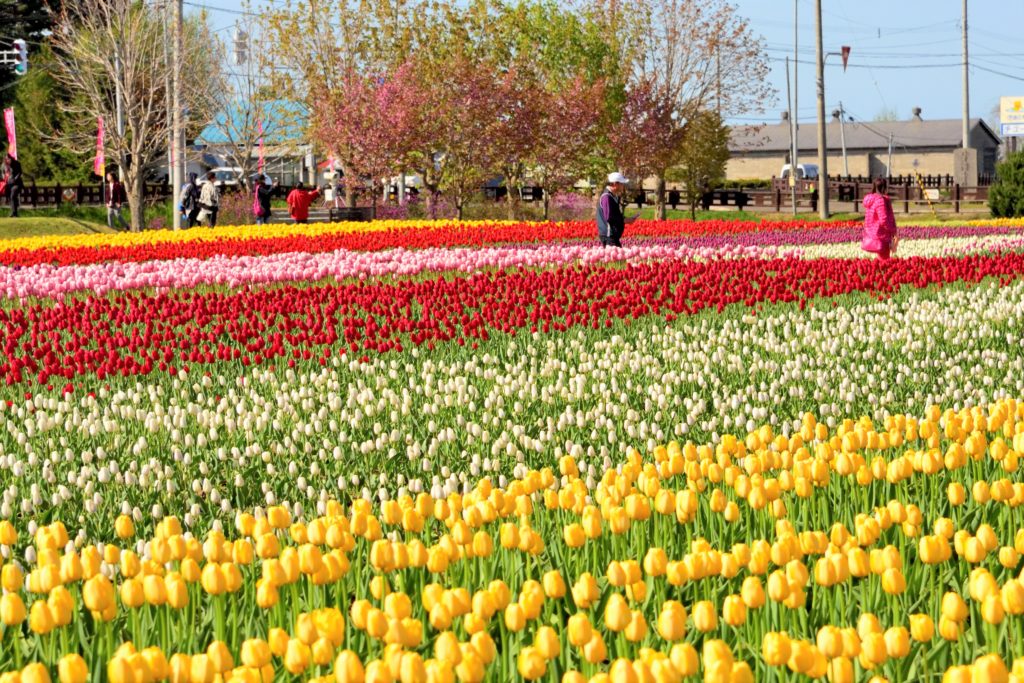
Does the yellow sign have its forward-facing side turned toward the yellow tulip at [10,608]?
yes

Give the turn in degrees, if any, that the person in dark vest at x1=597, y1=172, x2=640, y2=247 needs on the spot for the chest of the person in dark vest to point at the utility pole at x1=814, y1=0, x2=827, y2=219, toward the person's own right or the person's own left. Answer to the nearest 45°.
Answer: approximately 90° to the person's own left
